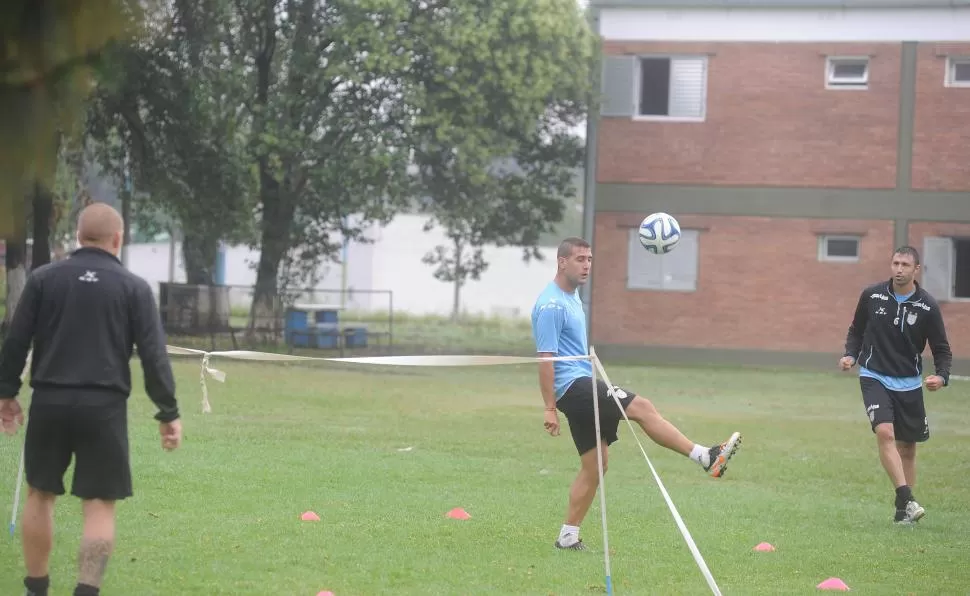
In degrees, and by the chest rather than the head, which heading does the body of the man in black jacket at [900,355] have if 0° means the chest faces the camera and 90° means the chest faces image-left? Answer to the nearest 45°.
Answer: approximately 0°

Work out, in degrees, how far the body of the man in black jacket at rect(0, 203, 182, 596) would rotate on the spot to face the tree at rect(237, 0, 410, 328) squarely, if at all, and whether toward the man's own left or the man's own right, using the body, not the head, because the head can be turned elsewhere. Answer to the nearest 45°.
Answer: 0° — they already face it

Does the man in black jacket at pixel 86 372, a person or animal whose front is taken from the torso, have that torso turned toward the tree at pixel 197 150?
yes

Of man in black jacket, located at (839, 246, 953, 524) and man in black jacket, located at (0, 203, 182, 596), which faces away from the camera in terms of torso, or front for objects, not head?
man in black jacket, located at (0, 203, 182, 596)

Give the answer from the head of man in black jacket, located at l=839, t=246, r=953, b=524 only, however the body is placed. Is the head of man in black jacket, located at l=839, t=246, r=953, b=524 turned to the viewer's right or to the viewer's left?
to the viewer's left

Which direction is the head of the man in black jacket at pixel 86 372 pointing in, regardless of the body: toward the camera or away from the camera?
away from the camera

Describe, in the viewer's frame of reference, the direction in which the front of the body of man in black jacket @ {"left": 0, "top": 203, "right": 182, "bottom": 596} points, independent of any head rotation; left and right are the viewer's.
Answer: facing away from the viewer

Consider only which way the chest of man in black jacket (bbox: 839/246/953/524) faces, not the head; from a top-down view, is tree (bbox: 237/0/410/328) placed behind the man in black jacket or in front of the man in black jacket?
behind

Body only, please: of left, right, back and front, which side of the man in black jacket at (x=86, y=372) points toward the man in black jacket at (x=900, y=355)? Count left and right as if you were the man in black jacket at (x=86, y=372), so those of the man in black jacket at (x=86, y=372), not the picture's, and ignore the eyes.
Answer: right

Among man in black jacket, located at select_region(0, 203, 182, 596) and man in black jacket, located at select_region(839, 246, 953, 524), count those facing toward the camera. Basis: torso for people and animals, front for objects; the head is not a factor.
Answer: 1

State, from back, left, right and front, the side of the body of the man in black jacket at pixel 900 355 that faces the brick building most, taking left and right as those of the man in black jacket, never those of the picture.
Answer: back

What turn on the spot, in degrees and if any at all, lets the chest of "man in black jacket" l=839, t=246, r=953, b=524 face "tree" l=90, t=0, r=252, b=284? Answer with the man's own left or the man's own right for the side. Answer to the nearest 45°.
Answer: approximately 135° to the man's own right

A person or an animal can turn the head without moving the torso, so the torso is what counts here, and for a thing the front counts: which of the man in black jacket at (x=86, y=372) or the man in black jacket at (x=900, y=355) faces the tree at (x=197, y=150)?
the man in black jacket at (x=86, y=372)

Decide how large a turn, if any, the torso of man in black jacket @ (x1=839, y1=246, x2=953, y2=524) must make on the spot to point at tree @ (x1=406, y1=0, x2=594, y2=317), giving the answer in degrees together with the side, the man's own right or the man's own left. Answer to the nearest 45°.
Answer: approximately 135° to the man's own right
